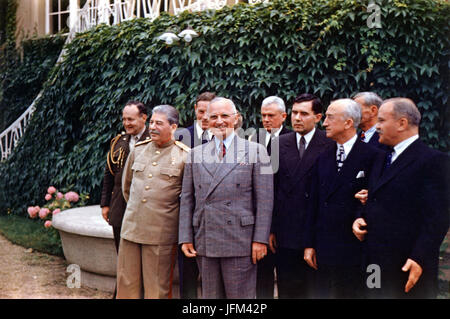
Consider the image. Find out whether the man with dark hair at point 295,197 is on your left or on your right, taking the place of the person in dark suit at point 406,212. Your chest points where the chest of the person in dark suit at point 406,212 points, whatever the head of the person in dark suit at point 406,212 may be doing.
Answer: on your right

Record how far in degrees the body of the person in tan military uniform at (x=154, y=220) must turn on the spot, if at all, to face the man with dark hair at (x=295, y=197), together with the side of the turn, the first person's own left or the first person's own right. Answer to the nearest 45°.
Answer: approximately 135° to the first person's own left

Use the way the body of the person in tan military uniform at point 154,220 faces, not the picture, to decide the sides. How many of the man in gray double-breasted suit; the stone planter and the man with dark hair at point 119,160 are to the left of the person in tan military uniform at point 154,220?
1

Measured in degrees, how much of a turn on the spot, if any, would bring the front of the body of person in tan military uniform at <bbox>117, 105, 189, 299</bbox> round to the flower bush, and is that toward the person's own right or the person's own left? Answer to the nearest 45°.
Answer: approximately 135° to the person's own right

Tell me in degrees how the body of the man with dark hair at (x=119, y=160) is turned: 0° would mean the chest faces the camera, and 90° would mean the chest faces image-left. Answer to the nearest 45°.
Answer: approximately 0°

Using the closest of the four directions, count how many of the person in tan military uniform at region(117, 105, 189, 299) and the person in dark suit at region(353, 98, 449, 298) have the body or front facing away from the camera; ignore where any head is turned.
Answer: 0

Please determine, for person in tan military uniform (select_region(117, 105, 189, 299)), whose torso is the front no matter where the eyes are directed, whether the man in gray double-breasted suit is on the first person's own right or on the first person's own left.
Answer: on the first person's own left

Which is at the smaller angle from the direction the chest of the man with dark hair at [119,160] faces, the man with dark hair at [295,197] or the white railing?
the man with dark hair

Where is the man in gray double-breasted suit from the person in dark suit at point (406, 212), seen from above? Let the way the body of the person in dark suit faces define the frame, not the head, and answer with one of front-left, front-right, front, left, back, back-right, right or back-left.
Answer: front-right
